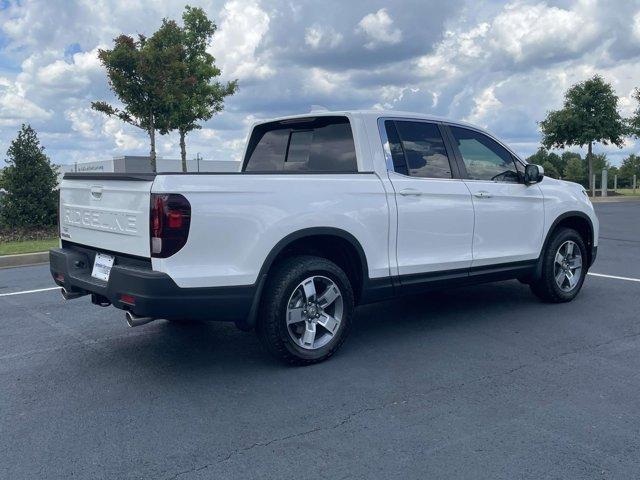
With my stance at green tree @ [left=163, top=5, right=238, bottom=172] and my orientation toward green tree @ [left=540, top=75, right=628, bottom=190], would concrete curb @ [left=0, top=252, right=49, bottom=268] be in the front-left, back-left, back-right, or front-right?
back-right

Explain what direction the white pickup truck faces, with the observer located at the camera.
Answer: facing away from the viewer and to the right of the viewer

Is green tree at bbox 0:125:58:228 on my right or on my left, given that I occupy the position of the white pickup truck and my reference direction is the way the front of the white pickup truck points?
on my left

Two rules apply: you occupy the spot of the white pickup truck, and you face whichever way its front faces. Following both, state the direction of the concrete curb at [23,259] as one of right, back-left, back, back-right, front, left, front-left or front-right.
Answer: left

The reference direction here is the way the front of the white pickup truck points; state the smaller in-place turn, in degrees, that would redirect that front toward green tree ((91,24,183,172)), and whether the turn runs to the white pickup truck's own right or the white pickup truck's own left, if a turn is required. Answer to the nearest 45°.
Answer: approximately 45° to the white pickup truck's own left

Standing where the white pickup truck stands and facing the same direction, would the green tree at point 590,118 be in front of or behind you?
in front

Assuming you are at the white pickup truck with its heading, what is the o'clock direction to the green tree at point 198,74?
The green tree is roughly at 10 o'clock from the white pickup truck.
